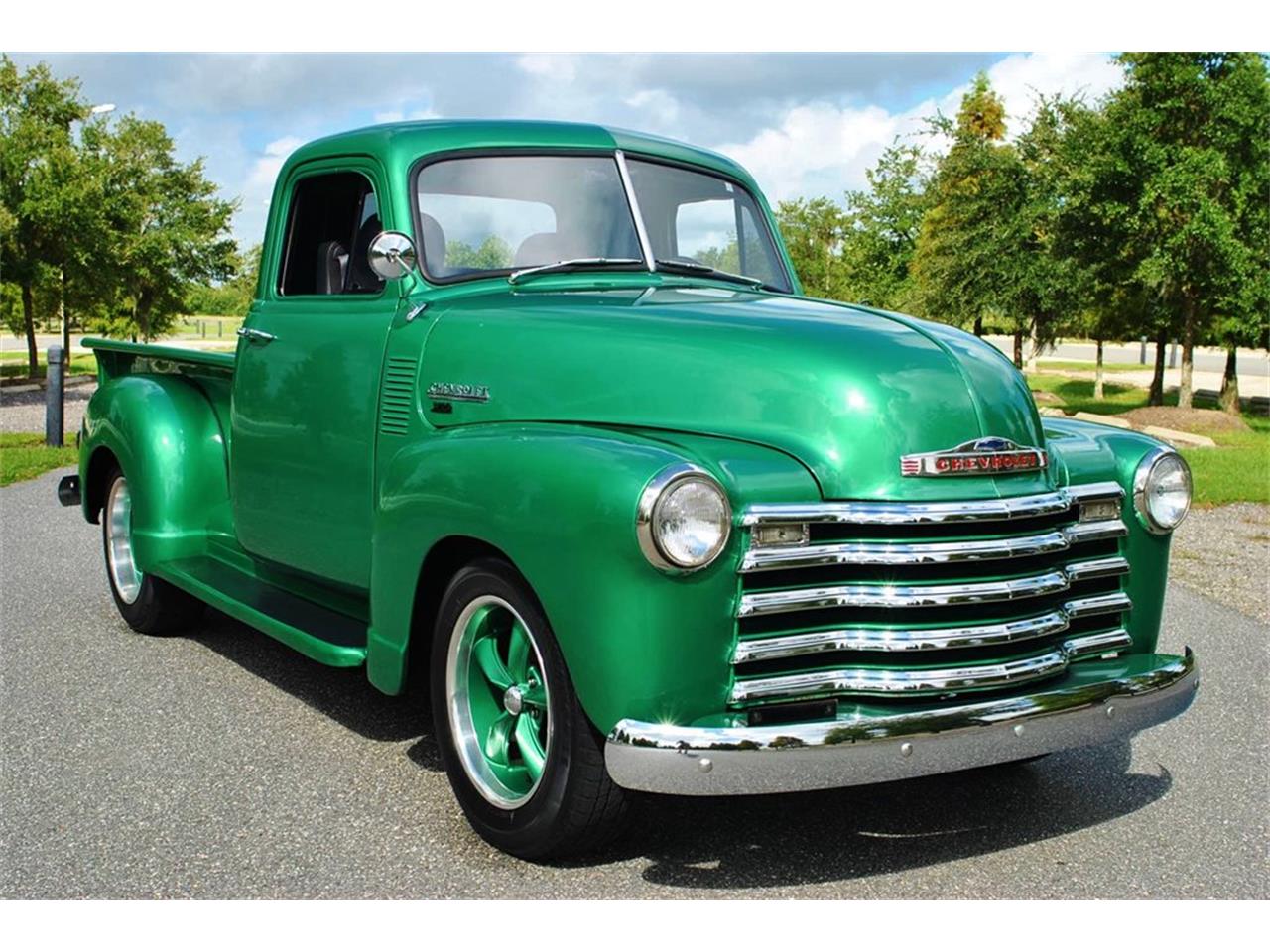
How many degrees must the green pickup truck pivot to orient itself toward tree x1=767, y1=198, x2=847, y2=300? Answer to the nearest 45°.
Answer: approximately 135° to its left

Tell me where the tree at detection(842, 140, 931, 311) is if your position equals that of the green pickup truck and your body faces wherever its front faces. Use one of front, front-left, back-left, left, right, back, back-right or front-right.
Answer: back-left

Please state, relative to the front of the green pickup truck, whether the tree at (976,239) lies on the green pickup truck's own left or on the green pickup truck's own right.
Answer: on the green pickup truck's own left

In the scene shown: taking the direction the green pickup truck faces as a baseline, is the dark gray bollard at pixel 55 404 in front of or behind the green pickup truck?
behind

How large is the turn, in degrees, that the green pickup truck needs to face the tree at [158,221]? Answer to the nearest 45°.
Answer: approximately 135° to its left

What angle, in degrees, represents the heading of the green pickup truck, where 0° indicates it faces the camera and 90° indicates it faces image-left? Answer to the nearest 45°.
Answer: approximately 315°

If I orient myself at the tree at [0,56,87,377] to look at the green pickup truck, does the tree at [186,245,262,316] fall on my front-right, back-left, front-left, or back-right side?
back-left

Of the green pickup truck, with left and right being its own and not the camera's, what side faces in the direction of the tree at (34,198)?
back

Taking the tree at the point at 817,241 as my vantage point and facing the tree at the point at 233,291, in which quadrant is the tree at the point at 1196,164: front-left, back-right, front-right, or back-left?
back-left

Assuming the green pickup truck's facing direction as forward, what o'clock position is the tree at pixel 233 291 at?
The tree is roughly at 7 o'clock from the green pickup truck.
